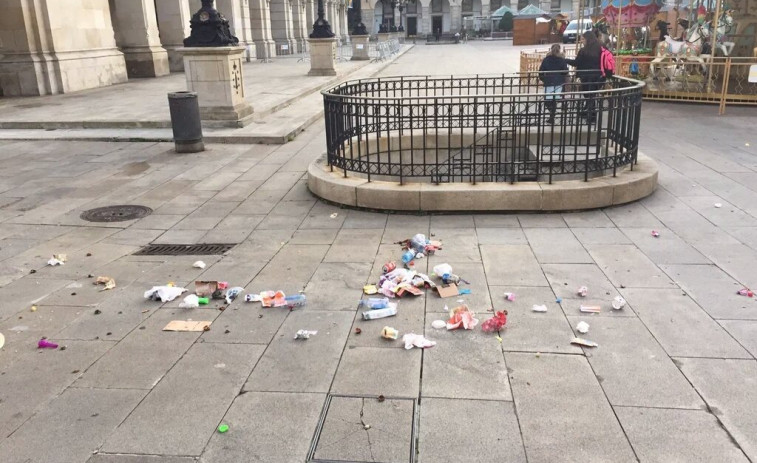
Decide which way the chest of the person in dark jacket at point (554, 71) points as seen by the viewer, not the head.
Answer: away from the camera

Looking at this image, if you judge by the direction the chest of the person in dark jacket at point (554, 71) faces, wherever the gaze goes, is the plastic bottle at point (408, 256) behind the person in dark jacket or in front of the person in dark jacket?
behind

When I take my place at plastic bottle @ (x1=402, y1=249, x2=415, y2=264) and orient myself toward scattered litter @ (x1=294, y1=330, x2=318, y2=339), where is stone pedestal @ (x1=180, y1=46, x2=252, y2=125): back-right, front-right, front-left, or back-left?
back-right

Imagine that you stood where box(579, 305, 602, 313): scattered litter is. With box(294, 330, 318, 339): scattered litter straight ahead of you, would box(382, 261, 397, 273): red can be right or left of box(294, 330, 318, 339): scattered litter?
right

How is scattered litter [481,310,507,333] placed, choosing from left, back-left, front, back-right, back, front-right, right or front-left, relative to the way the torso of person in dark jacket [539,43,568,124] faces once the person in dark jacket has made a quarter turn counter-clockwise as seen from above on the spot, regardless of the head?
left

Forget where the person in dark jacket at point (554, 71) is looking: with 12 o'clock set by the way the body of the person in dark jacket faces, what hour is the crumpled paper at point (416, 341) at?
The crumpled paper is roughly at 6 o'clock from the person in dark jacket.

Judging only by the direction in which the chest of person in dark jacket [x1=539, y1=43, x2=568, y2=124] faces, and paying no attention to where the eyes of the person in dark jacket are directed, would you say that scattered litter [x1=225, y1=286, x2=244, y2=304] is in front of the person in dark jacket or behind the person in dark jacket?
behind

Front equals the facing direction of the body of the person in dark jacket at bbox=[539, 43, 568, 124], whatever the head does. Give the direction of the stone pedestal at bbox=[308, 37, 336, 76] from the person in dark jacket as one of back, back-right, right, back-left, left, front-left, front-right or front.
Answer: front-left
